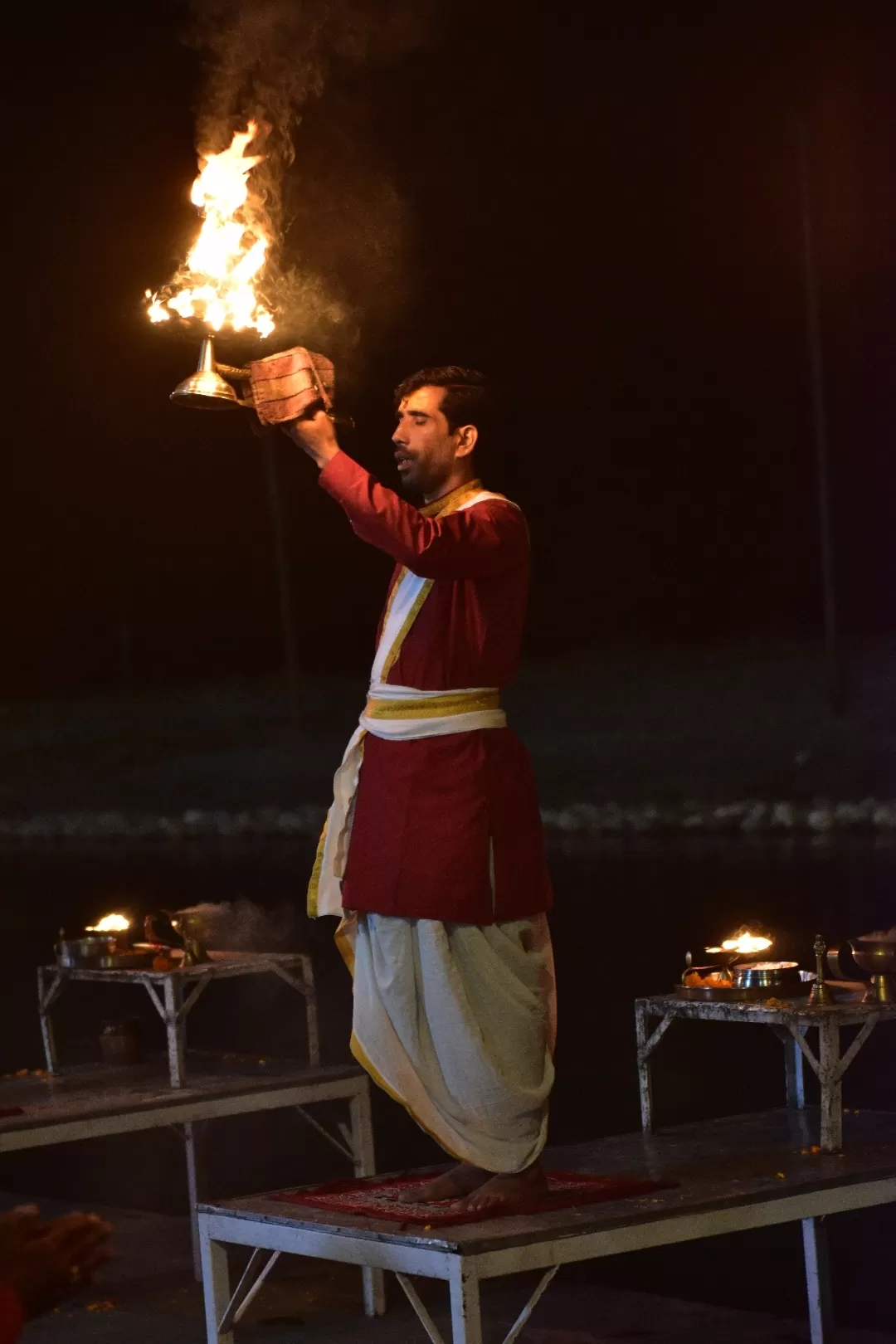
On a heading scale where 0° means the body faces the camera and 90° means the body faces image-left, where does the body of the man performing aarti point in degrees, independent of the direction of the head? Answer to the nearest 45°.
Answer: approximately 45°

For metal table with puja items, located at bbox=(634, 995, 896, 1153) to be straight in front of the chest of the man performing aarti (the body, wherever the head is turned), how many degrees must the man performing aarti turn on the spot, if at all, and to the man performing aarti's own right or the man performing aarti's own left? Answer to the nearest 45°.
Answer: approximately 180°

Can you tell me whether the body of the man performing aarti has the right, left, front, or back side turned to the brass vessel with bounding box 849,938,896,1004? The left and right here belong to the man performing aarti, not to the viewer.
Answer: back

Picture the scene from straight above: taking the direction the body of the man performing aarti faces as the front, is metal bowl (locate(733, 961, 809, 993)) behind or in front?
behind

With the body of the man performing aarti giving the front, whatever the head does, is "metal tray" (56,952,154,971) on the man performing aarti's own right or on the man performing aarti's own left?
on the man performing aarti's own right

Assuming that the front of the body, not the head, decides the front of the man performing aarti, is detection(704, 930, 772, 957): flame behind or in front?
behind
